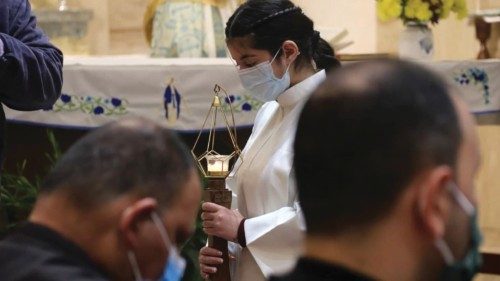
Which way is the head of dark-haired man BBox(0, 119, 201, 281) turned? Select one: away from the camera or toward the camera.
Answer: away from the camera

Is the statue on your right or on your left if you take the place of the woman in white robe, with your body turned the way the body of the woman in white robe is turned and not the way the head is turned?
on your right

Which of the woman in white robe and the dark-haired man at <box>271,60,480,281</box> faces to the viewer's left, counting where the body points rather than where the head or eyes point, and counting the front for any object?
the woman in white robe

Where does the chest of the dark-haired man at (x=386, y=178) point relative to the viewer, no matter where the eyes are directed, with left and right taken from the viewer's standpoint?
facing away from the viewer and to the right of the viewer

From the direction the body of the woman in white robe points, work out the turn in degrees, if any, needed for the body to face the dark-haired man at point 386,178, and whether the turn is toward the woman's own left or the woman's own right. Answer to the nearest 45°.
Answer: approximately 90° to the woman's own left

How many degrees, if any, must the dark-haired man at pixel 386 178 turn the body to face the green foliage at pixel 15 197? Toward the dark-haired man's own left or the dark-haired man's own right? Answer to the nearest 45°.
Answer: approximately 90° to the dark-haired man's own left

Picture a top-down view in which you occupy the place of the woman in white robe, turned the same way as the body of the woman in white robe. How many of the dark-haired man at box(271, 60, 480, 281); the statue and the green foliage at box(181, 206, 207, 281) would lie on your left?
1

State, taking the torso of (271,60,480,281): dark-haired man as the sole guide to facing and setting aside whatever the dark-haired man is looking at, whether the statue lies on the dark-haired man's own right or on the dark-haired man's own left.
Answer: on the dark-haired man's own left

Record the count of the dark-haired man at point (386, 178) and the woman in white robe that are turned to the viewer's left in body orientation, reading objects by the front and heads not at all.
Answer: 1

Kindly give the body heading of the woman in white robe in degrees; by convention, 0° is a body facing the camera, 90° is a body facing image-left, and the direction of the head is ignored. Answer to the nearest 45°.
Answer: approximately 90°

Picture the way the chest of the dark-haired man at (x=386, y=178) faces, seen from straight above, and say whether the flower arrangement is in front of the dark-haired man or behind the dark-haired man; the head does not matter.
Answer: in front

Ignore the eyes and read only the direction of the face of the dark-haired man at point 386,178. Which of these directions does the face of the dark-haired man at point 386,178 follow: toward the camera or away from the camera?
away from the camera
